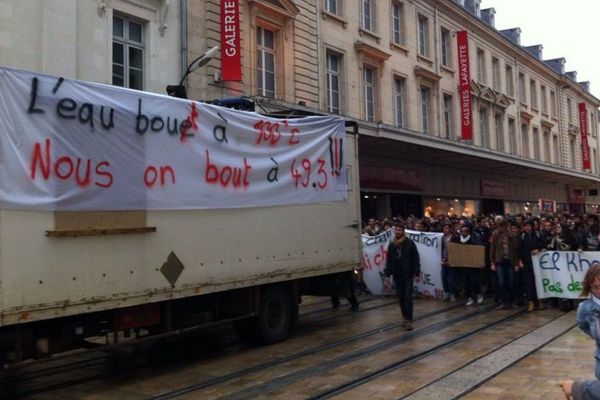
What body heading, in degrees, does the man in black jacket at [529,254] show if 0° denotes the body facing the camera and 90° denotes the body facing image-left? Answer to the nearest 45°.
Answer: approximately 0°

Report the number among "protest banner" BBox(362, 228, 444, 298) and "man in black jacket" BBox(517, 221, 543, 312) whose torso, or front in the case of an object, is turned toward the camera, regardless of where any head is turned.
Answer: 2

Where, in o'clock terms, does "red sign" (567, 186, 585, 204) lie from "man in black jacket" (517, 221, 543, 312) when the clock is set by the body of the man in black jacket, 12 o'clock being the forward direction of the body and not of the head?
The red sign is roughly at 6 o'clock from the man in black jacket.

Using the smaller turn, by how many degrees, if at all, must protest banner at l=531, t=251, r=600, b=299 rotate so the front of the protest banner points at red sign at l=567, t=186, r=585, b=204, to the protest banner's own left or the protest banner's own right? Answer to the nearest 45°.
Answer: approximately 180°

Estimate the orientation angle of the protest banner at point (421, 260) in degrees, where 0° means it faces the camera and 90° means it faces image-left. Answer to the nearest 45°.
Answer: approximately 0°

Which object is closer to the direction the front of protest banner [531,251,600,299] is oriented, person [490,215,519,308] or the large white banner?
the large white banner
